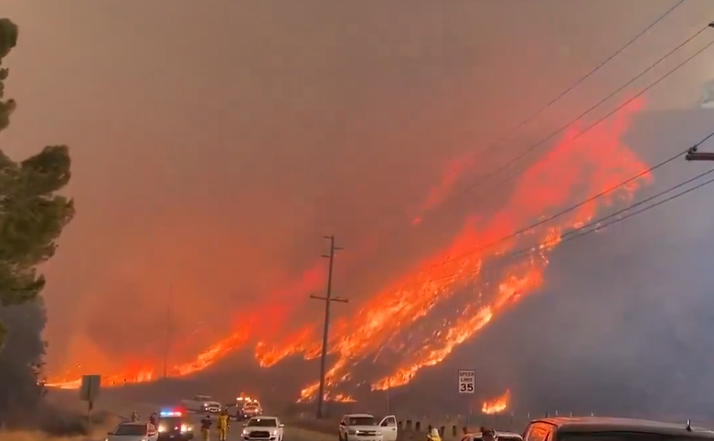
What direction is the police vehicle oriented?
toward the camera

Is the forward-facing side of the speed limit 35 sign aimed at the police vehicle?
no

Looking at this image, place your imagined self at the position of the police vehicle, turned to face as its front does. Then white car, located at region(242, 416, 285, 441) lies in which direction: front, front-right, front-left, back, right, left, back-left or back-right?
front-left

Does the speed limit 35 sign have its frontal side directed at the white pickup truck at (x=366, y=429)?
no

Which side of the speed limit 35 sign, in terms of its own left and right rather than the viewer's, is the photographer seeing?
front

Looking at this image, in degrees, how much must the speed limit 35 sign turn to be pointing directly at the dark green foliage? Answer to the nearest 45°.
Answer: approximately 90° to its right

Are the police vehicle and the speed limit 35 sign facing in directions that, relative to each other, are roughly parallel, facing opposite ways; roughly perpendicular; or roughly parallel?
roughly parallel

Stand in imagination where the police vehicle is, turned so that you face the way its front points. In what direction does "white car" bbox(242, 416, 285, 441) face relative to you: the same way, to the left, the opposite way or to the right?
the same way

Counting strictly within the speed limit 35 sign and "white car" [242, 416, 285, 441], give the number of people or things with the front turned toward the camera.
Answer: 2

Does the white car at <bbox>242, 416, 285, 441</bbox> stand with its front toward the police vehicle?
no

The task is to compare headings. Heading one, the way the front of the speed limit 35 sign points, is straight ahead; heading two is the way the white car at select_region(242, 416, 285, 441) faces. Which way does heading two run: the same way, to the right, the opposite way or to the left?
the same way

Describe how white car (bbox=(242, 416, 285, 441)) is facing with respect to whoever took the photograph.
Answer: facing the viewer

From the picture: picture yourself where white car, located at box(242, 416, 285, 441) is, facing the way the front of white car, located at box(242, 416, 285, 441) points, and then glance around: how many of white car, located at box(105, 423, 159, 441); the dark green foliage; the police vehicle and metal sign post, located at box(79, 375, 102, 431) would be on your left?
0

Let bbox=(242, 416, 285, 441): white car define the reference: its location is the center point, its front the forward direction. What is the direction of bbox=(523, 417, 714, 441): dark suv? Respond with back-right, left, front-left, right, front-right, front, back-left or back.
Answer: front

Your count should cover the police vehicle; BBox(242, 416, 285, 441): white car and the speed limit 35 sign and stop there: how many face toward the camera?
3
